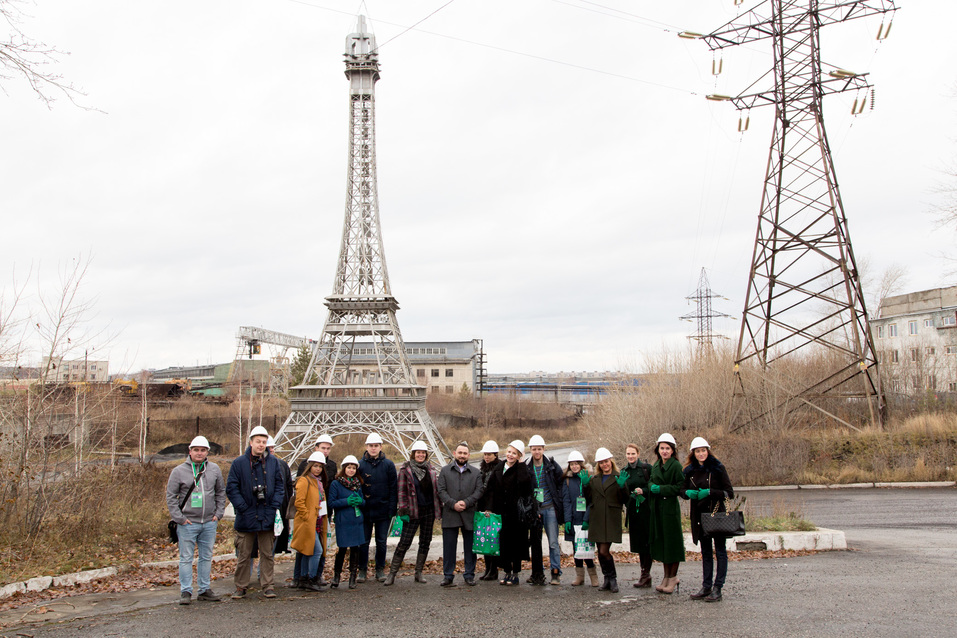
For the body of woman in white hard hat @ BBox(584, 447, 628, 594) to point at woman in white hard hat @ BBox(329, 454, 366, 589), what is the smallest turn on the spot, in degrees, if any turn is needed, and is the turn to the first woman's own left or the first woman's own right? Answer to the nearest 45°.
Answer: approximately 90° to the first woman's own right

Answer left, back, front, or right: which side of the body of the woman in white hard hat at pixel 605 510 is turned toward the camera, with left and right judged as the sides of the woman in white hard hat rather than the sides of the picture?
front

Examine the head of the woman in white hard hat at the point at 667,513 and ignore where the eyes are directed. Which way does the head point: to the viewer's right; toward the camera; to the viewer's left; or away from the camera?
toward the camera

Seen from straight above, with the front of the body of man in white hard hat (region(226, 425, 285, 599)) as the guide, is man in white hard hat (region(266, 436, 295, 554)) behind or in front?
behind

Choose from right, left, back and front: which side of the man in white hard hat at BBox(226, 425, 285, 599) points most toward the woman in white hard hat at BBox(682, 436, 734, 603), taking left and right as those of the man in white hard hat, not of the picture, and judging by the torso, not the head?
left

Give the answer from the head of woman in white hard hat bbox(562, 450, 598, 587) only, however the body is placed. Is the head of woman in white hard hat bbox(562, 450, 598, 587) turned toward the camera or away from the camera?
toward the camera

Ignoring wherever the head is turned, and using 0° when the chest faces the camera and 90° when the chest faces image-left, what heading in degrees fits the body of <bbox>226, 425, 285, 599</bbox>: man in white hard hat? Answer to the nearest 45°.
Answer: approximately 0°

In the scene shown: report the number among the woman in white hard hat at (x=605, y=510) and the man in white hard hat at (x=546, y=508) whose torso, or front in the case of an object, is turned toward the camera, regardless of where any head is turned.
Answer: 2

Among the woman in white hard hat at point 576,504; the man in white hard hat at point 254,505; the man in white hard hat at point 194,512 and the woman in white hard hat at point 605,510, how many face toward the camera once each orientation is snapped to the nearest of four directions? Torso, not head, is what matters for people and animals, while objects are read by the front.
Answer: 4

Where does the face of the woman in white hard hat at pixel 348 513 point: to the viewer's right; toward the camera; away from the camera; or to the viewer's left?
toward the camera

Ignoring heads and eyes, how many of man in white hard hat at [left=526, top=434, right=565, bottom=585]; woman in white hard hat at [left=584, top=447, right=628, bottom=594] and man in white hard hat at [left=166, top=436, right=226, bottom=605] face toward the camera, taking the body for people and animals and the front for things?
3

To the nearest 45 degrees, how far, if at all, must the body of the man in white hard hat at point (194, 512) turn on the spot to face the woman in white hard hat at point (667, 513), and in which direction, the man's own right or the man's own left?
approximately 90° to the man's own left

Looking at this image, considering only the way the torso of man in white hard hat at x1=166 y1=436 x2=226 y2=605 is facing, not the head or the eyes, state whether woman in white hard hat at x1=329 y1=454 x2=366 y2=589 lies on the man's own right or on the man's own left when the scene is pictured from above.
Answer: on the man's own left

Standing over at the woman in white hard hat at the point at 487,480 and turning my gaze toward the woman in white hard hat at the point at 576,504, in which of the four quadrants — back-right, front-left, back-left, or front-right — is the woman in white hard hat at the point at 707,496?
front-right

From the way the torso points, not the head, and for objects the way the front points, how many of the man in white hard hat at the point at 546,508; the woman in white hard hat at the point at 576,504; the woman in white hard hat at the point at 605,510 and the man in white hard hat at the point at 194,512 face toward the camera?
4

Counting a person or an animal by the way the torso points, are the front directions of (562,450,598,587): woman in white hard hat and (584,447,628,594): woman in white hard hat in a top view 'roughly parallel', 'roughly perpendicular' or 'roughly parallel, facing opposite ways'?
roughly parallel

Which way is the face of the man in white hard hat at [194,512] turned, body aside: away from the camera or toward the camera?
toward the camera
